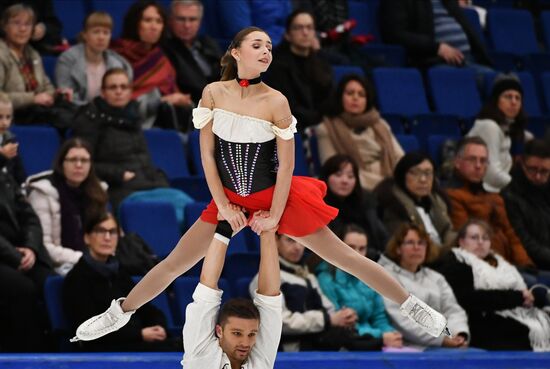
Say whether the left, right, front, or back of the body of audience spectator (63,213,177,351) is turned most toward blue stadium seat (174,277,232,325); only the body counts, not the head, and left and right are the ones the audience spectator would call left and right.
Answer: left

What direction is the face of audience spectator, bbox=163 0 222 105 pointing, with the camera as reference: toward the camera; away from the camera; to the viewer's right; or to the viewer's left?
toward the camera

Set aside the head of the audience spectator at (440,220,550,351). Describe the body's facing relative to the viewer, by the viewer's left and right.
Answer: facing the viewer and to the right of the viewer

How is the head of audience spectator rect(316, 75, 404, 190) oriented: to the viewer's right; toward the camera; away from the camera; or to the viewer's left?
toward the camera

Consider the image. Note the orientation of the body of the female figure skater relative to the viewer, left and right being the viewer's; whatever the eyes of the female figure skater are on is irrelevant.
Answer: facing the viewer

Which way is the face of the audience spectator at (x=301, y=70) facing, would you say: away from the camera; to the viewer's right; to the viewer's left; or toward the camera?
toward the camera

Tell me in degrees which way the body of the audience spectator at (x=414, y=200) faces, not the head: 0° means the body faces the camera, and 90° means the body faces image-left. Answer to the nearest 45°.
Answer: approximately 315°

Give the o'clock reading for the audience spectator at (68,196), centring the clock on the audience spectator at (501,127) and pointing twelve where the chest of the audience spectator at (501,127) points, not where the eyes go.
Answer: the audience spectator at (68,196) is roughly at 3 o'clock from the audience spectator at (501,127).

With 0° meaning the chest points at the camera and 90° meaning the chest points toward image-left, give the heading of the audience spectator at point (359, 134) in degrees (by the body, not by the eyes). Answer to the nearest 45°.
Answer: approximately 0°

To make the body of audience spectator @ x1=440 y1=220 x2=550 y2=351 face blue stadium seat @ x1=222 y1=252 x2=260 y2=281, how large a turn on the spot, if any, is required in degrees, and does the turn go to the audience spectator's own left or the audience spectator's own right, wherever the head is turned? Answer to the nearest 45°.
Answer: approximately 135° to the audience spectator's own right

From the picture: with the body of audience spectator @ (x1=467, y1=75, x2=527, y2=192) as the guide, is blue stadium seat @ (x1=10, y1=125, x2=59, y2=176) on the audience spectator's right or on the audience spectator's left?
on the audience spectator's right

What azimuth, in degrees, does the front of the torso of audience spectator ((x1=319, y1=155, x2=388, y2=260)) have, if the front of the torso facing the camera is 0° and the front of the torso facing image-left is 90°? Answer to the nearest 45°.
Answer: approximately 0°

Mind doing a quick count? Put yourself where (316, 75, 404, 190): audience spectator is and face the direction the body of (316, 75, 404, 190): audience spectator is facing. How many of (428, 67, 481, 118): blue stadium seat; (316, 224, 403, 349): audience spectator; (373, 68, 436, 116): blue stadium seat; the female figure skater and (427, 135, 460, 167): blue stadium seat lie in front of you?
2
